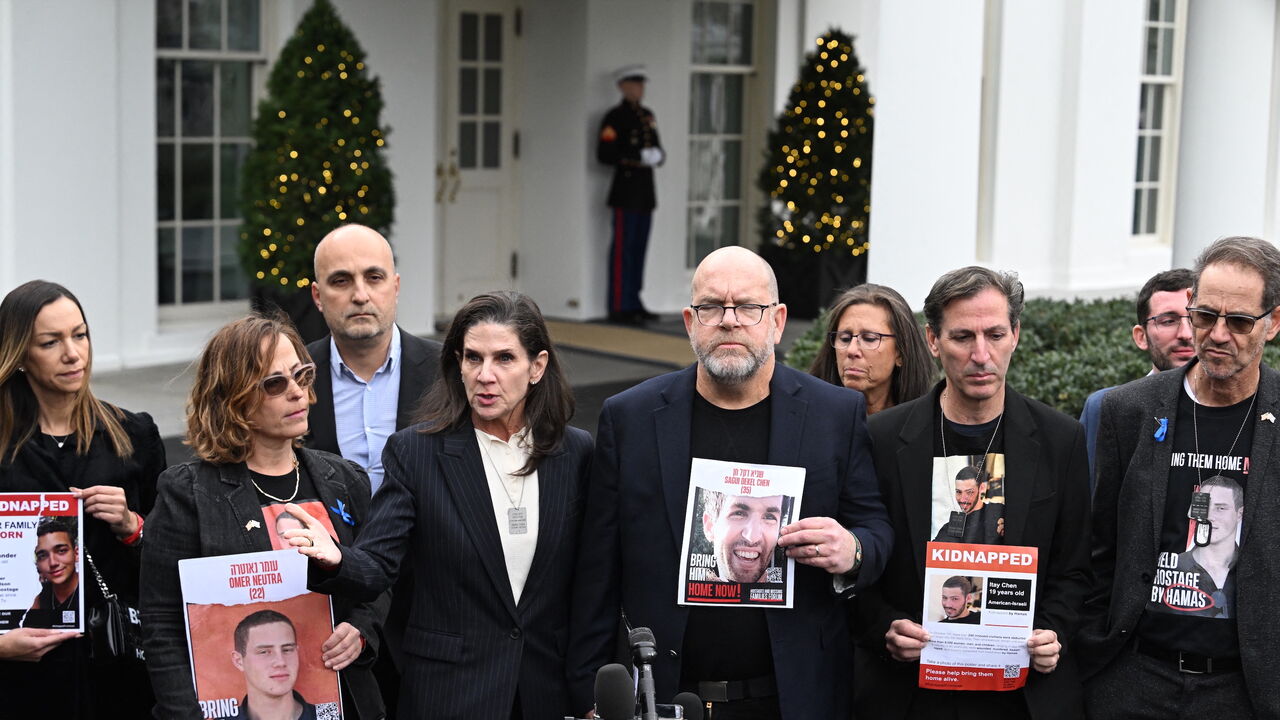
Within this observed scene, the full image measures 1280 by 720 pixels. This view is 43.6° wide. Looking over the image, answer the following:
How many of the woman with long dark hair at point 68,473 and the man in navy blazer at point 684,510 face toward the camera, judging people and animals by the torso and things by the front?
2

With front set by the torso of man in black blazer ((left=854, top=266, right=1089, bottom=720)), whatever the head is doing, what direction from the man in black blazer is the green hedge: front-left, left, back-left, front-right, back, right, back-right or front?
back

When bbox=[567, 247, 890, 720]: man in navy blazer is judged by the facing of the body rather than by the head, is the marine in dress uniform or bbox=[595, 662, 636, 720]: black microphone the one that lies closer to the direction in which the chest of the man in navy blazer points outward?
the black microphone

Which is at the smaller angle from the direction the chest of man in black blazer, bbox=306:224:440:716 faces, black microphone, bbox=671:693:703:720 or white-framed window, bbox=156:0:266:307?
the black microphone

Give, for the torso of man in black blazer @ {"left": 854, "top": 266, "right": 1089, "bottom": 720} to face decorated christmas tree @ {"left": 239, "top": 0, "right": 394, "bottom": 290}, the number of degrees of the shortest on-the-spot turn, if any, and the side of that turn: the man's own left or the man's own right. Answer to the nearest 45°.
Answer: approximately 135° to the man's own right

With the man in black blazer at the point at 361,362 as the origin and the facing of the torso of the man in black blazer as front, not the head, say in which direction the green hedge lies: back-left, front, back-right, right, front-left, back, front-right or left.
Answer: back-left

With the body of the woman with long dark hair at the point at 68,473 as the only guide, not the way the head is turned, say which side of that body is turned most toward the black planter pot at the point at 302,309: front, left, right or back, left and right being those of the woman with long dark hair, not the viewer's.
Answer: back
